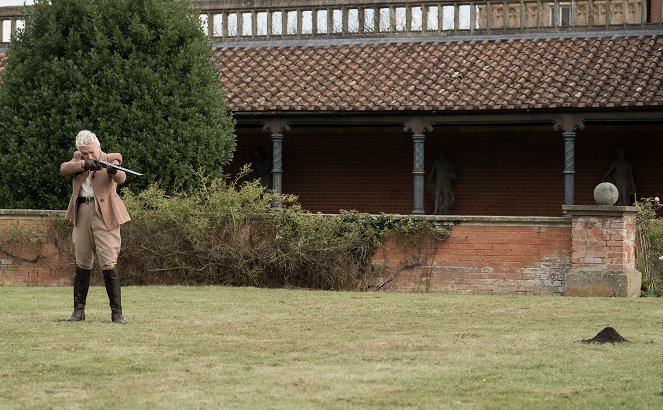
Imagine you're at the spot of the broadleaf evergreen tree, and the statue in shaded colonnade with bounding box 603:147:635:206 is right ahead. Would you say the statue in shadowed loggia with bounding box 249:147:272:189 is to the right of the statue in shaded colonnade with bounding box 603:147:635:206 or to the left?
left

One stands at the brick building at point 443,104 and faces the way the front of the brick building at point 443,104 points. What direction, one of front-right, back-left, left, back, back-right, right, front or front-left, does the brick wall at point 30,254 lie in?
front-right

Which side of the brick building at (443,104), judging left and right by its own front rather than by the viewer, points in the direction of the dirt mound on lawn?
front

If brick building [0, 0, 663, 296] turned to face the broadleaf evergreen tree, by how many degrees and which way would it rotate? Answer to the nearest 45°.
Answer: approximately 45° to its right

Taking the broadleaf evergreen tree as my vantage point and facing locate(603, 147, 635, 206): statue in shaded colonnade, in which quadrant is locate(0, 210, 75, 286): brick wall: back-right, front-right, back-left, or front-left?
back-right

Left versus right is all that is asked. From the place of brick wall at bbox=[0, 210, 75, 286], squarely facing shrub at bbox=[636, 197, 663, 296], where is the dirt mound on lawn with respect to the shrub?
right

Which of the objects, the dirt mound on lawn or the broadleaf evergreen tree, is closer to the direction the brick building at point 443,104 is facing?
the dirt mound on lawn

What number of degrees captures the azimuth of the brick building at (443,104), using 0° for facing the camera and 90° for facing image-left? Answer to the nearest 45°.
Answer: approximately 0°
